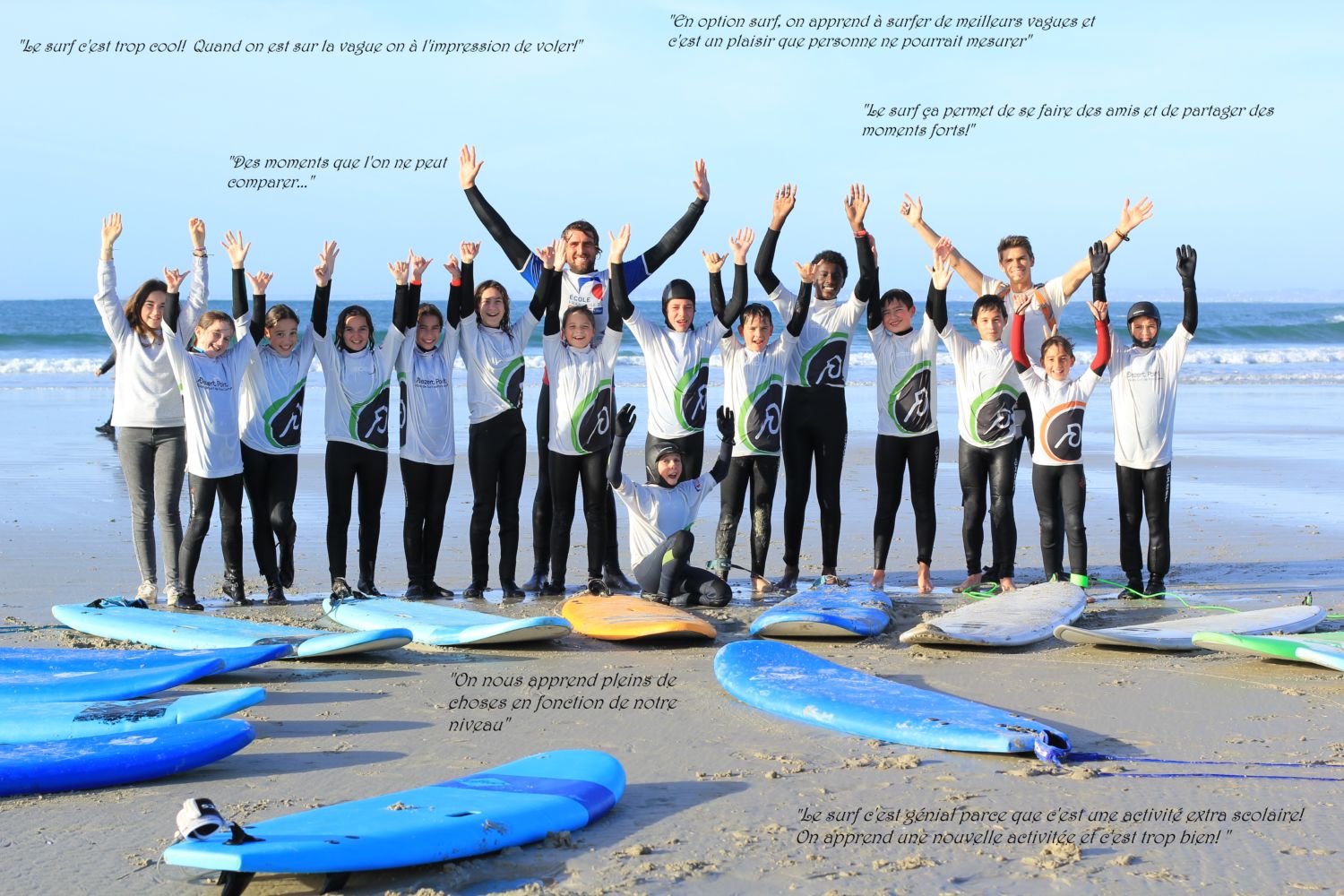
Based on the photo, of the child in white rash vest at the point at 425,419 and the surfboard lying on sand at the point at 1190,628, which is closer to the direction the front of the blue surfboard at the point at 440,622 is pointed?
the surfboard lying on sand

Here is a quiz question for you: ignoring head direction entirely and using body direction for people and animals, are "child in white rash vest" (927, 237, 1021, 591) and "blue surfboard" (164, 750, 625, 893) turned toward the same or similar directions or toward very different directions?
very different directions

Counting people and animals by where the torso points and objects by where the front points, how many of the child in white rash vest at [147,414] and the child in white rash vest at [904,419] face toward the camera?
2

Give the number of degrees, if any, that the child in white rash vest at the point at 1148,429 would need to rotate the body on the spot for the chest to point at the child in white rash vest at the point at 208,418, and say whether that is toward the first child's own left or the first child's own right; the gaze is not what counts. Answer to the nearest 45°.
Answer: approximately 45° to the first child's own right

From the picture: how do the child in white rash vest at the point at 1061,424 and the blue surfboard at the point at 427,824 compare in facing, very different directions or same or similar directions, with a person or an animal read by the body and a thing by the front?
very different directions

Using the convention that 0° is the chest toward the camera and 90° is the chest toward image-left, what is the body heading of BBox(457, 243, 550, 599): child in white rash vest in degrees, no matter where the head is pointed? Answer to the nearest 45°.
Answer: approximately 0°

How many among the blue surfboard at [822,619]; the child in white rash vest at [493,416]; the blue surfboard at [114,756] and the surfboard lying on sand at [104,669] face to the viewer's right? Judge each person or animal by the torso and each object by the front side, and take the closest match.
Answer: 2

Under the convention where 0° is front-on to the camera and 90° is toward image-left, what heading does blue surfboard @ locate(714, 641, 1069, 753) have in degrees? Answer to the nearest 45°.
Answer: approximately 135°

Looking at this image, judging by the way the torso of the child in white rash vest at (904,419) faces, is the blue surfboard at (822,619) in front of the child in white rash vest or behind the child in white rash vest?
in front

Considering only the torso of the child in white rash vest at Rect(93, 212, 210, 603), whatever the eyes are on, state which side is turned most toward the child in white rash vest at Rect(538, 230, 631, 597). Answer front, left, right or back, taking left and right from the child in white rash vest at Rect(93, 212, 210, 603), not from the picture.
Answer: left

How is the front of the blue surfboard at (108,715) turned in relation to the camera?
facing to the right of the viewer

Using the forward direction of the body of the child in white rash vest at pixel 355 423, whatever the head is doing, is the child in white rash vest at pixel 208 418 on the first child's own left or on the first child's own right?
on the first child's own right

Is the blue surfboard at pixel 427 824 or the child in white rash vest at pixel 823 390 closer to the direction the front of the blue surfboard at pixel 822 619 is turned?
the blue surfboard

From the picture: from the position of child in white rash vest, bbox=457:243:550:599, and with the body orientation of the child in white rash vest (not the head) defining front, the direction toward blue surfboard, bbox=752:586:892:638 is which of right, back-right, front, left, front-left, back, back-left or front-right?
front-left
